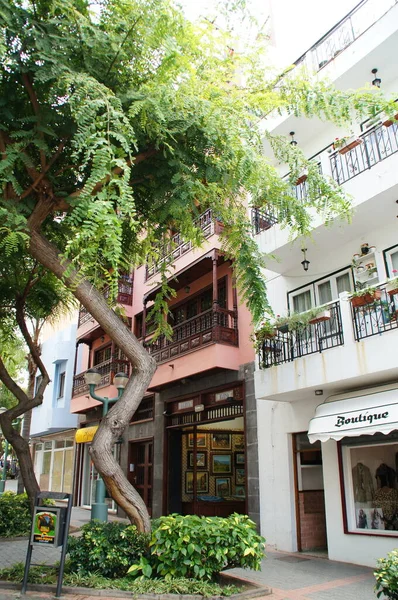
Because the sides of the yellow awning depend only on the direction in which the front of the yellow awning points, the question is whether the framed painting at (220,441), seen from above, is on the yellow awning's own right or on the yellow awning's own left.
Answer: on the yellow awning's own left

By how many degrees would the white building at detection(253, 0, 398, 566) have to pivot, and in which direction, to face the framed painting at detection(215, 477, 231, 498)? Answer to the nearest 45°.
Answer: approximately 90° to its right

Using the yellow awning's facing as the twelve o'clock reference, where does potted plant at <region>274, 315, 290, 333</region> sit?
The potted plant is roughly at 10 o'clock from the yellow awning.

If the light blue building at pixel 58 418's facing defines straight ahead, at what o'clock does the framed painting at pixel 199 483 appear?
The framed painting is roughly at 10 o'clock from the light blue building.

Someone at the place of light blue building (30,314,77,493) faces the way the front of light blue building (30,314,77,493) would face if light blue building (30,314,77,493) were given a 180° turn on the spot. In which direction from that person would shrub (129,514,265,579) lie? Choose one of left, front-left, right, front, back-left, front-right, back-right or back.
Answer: back-right

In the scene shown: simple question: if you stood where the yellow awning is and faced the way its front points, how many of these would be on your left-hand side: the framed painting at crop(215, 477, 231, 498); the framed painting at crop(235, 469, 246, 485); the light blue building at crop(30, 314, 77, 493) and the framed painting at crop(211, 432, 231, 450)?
3

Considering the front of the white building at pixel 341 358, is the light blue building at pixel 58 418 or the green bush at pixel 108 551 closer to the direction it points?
the green bush

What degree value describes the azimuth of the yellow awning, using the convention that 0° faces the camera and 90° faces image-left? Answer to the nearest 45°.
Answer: approximately 45°

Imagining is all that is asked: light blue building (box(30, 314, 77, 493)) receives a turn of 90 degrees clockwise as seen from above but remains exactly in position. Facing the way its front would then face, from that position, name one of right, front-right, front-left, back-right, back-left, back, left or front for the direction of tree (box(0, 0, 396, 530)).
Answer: back-left

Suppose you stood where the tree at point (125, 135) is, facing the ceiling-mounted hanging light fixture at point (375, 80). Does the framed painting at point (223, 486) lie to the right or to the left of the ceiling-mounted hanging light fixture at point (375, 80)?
left

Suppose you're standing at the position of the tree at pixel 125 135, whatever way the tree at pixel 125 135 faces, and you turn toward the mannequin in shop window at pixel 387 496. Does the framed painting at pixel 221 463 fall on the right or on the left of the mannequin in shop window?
left

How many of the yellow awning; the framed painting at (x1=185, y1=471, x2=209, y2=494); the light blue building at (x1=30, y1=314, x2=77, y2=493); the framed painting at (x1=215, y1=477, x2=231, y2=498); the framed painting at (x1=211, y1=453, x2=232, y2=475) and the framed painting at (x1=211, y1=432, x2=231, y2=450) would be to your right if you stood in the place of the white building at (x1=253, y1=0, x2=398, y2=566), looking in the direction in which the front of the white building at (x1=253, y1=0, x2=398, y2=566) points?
6

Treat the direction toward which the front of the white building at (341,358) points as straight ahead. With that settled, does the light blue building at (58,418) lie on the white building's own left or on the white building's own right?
on the white building's own right

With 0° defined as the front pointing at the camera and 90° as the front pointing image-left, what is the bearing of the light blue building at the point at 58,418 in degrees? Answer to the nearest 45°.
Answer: approximately 45°

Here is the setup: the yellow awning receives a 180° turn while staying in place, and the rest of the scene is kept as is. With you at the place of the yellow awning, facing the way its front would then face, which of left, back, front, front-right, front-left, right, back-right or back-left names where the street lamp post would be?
back-right

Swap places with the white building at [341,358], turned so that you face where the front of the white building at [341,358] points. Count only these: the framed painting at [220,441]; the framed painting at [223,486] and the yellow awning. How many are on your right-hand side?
3

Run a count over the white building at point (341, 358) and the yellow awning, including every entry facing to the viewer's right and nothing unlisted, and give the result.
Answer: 0
